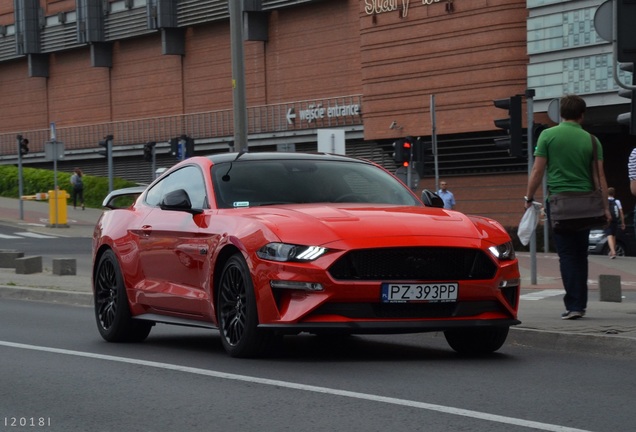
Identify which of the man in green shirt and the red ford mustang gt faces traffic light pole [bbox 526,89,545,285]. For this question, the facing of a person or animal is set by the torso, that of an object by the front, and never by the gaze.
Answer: the man in green shirt

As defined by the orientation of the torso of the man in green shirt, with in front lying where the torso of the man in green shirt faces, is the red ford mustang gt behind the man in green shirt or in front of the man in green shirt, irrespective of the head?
behind

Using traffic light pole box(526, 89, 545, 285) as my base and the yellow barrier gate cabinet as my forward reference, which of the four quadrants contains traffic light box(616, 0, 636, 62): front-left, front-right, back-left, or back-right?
back-left

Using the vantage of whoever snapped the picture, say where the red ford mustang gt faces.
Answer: facing the viewer and to the right of the viewer

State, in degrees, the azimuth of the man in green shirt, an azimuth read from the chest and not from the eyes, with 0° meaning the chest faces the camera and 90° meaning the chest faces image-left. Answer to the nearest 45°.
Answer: approximately 180°

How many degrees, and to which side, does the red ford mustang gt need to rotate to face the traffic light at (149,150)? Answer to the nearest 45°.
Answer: approximately 135° to its left

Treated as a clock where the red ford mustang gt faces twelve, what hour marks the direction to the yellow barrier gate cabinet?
The yellow barrier gate cabinet is roughly at 7 o'clock from the red ford mustang gt.

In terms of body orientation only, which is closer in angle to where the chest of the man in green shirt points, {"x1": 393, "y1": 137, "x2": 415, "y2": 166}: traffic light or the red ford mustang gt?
the traffic light

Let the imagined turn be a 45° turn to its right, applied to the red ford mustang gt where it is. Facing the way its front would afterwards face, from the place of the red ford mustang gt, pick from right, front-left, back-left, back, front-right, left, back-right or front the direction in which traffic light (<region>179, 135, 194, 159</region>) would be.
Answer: back

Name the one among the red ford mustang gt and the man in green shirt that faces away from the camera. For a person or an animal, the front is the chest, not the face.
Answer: the man in green shirt

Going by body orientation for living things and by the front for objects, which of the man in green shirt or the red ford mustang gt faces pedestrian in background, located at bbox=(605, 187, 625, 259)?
the man in green shirt

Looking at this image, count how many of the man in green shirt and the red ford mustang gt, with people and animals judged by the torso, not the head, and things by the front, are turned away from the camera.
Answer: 1

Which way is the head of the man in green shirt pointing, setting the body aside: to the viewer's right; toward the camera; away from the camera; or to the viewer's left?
away from the camera

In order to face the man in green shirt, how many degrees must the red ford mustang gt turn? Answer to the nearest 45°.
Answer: approximately 90° to its left
